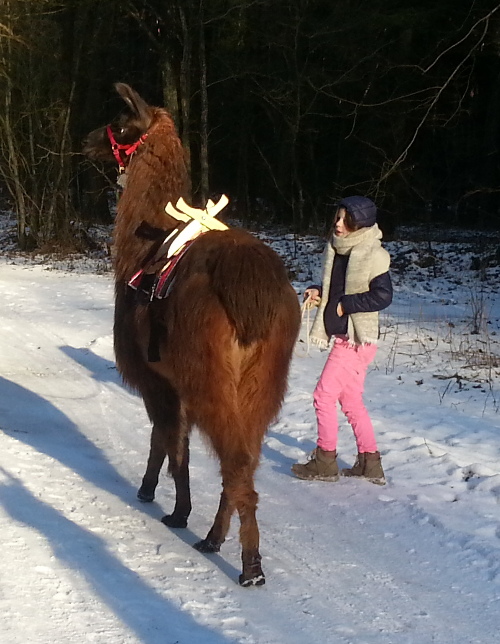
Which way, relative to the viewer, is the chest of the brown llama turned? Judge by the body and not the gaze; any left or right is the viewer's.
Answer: facing away from the viewer and to the left of the viewer

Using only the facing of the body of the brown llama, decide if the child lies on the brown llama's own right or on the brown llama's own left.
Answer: on the brown llama's own right
